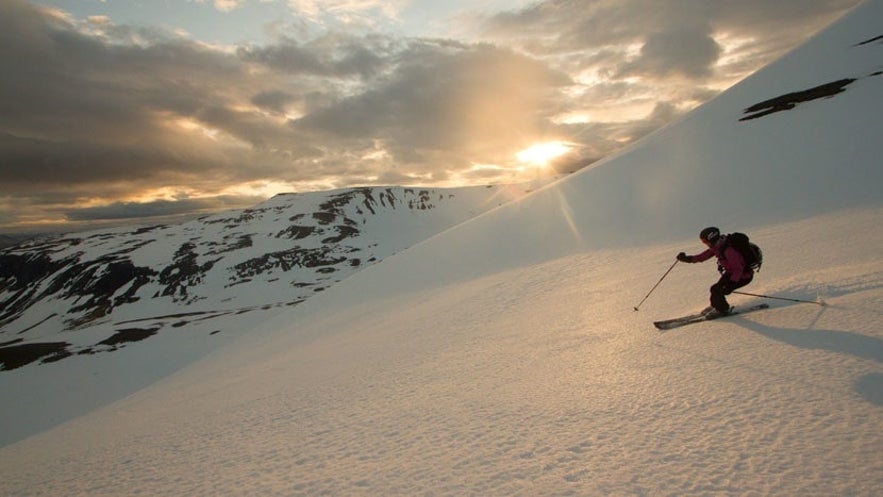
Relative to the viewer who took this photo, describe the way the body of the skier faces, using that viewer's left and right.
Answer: facing to the left of the viewer
